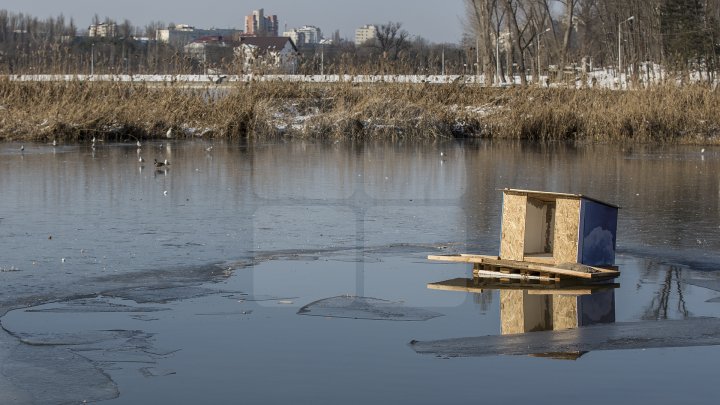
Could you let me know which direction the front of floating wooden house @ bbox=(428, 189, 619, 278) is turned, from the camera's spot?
facing the viewer and to the left of the viewer
